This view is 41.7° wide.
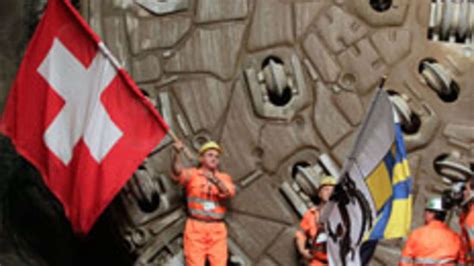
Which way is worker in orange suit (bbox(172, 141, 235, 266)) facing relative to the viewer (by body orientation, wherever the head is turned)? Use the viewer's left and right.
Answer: facing the viewer

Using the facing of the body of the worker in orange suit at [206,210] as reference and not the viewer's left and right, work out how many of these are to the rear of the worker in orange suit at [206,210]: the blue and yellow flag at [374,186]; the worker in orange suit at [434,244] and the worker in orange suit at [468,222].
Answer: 0

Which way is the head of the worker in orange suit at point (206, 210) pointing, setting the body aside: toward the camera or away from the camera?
toward the camera

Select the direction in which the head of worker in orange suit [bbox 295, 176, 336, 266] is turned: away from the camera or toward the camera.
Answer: toward the camera

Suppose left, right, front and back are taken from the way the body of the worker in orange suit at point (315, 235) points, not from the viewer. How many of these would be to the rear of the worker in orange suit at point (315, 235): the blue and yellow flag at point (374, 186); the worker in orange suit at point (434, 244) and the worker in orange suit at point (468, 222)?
0

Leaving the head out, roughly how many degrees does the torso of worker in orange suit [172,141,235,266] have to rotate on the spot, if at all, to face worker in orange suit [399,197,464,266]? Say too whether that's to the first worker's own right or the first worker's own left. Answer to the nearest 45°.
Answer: approximately 45° to the first worker's own left

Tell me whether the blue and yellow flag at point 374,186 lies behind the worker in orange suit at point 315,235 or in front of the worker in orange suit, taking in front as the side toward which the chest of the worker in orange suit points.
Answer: in front

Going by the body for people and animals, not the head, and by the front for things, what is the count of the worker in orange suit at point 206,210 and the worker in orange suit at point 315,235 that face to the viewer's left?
0
